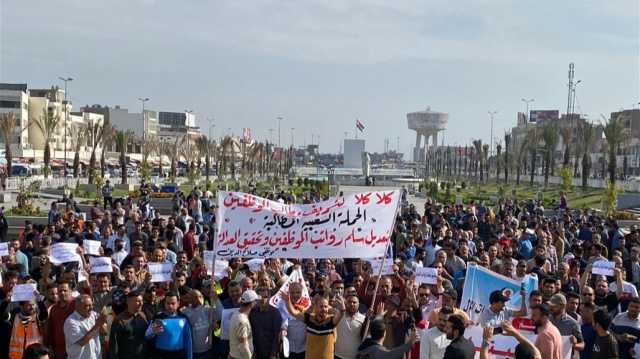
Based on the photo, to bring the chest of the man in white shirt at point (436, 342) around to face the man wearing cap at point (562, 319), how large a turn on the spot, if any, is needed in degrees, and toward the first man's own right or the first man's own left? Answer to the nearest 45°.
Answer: approximately 90° to the first man's own left

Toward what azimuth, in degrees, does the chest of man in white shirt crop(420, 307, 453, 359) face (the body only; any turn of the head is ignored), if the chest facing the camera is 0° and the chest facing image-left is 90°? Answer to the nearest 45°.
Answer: approximately 315°

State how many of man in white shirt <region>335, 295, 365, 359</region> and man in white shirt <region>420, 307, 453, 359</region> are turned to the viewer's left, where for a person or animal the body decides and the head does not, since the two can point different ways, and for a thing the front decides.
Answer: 0

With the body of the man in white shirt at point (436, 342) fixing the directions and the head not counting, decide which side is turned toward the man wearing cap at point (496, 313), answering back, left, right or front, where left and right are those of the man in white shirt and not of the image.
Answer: left

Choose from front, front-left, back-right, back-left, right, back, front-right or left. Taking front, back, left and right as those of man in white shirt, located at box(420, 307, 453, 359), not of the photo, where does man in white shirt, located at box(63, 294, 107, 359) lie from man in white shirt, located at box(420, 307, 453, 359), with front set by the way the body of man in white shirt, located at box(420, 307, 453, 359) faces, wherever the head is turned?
back-right

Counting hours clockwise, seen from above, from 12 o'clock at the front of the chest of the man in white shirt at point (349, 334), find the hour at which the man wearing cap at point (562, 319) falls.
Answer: The man wearing cap is roughly at 9 o'clock from the man in white shirt.

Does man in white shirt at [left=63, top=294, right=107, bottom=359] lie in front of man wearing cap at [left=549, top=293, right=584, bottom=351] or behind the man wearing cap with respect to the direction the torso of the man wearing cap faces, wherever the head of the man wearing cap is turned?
in front

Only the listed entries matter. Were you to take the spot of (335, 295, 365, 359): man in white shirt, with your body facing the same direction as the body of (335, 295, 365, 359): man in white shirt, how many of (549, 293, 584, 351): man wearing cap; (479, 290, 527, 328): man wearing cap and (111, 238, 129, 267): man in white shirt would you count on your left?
2

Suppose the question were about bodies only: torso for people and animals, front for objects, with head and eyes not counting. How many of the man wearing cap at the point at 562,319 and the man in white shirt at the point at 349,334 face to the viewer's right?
0

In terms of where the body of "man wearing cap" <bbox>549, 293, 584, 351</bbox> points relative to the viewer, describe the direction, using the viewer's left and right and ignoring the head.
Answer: facing the viewer and to the left of the viewer
